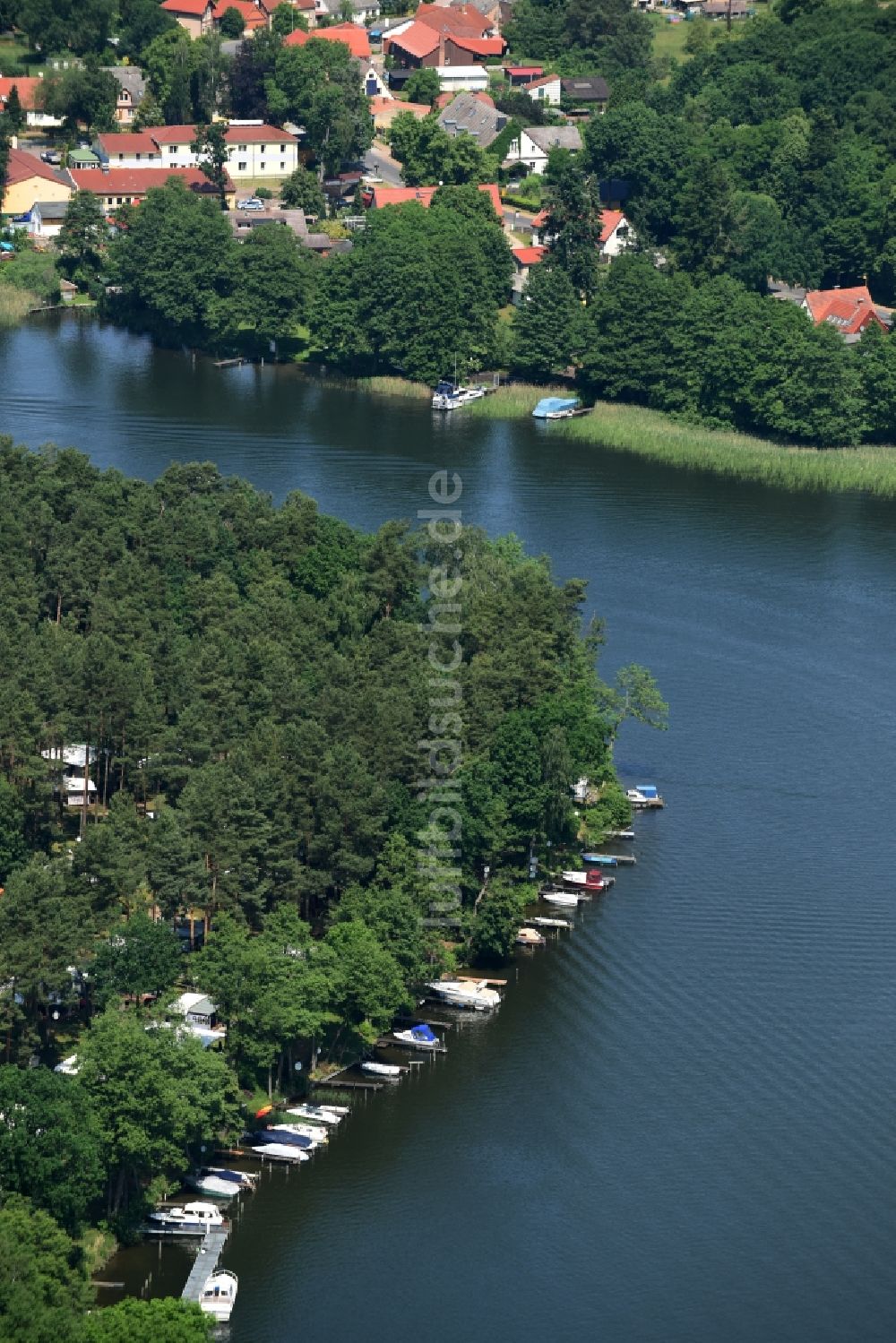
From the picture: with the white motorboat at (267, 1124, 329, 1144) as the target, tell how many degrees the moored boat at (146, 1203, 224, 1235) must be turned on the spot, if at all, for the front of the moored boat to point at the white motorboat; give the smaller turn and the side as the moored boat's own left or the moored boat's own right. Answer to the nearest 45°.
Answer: approximately 135° to the moored boat's own right

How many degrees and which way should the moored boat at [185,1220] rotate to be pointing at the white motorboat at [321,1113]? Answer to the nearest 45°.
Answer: approximately 135° to its right

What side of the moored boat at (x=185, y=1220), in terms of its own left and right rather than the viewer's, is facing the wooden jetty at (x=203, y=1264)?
left

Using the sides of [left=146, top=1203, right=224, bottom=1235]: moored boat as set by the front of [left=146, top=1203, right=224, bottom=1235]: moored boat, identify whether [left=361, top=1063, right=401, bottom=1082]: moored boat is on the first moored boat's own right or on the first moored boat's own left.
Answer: on the first moored boat's own right

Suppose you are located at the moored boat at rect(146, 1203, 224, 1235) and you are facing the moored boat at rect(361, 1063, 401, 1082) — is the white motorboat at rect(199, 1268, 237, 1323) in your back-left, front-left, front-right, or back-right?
back-right

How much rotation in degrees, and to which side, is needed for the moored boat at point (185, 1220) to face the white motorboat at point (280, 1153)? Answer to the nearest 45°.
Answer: approximately 135° to its right
